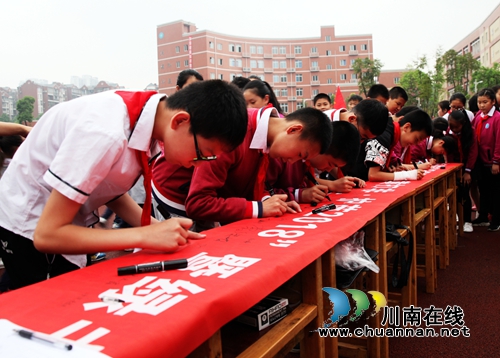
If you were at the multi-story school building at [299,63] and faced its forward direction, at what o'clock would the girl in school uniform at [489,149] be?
The girl in school uniform is roughly at 12 o'clock from the multi-story school building.

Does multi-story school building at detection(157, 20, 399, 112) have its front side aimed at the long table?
yes

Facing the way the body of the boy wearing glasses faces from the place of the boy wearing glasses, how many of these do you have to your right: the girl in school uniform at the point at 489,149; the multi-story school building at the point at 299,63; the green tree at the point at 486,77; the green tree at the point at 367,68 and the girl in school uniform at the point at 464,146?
0

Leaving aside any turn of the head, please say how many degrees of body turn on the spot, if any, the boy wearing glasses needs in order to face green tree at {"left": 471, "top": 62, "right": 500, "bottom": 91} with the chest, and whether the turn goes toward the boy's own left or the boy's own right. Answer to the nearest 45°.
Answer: approximately 45° to the boy's own left

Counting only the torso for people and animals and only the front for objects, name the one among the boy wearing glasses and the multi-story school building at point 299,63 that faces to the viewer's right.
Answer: the boy wearing glasses

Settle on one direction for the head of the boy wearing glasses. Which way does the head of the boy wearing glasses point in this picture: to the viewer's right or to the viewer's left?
to the viewer's right

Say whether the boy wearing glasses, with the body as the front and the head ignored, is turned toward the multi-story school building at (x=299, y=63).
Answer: no

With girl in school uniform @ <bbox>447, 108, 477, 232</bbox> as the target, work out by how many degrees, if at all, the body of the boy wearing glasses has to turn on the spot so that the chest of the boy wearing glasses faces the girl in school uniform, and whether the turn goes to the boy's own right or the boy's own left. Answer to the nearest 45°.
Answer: approximately 45° to the boy's own left

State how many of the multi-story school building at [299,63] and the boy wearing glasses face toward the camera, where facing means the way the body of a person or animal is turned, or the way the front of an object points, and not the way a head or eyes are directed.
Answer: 1

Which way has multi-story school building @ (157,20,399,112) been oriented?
toward the camera

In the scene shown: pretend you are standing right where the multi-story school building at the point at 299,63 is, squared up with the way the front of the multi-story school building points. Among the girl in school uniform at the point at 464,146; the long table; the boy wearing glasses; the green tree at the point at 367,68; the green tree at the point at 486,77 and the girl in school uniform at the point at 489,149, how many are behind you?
0

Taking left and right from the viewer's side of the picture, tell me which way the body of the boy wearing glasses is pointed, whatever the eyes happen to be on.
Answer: facing to the right of the viewer

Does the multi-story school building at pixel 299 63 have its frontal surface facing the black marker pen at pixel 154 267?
yes

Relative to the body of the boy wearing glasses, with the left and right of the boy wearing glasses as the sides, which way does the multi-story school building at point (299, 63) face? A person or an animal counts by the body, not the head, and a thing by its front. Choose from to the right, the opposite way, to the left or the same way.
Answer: to the right

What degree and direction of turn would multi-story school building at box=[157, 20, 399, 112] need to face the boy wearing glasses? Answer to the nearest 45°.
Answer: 0° — it already faces them

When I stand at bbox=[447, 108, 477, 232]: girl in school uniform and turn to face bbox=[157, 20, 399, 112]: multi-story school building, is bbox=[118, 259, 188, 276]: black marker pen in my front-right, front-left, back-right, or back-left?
back-left
